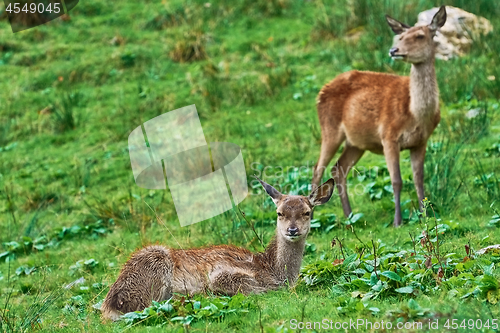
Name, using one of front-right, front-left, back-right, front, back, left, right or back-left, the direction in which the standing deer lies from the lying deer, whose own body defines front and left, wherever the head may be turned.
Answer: front-left

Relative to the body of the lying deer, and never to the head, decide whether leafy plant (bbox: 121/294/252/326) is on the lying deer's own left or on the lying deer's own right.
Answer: on the lying deer's own right

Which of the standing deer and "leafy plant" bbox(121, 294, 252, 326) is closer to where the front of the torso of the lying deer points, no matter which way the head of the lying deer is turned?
the standing deer

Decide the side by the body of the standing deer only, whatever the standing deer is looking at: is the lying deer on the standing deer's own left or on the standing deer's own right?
on the standing deer's own right

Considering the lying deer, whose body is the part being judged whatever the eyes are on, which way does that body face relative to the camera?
to the viewer's right

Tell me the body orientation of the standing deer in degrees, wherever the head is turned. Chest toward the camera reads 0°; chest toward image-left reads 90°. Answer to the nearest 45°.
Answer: approximately 315°

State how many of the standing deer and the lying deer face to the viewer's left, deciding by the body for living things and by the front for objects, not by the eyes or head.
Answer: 0
